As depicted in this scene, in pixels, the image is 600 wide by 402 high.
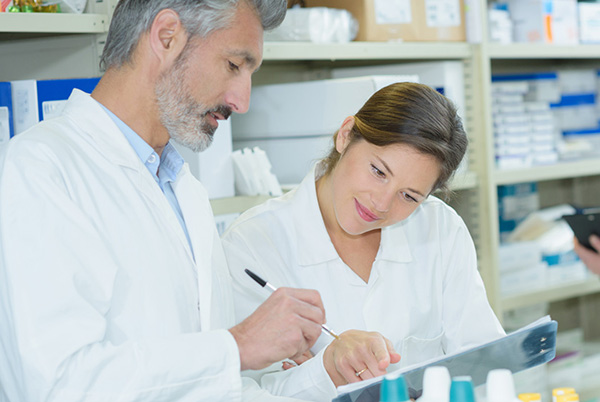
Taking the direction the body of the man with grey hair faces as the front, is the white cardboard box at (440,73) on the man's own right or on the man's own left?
on the man's own left

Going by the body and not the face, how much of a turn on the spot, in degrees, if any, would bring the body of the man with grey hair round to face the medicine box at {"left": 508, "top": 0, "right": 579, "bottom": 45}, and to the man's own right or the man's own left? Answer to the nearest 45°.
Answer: approximately 90° to the man's own left

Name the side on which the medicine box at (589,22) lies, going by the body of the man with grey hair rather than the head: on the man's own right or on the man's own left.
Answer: on the man's own left

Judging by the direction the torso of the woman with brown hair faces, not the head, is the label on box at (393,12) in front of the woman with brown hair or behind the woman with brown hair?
behind

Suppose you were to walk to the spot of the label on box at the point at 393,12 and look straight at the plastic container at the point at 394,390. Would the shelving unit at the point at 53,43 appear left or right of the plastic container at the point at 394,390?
right

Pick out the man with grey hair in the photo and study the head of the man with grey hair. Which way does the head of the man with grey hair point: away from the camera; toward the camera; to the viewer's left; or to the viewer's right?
to the viewer's right

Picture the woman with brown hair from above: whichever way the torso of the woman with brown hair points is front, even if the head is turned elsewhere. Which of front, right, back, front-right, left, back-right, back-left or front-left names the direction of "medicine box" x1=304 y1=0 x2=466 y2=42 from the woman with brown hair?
back

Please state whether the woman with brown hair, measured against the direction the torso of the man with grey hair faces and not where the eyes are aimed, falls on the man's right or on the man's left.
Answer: on the man's left

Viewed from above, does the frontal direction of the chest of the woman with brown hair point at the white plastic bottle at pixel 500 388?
yes
